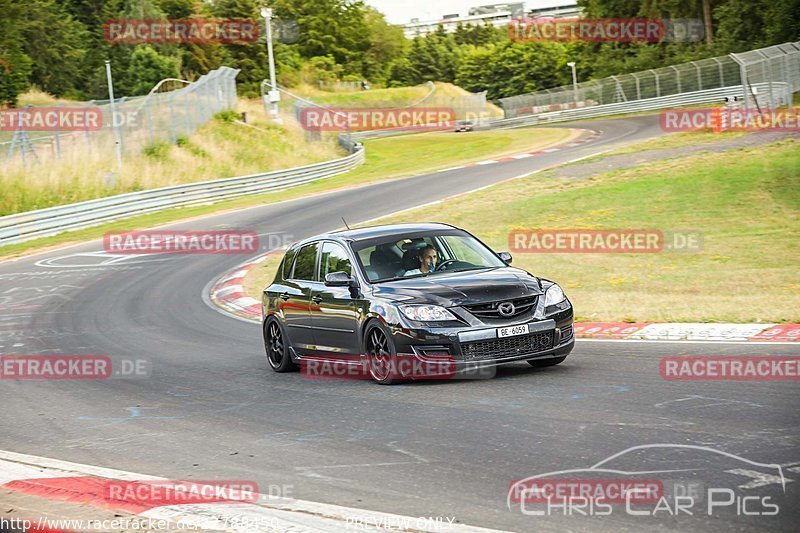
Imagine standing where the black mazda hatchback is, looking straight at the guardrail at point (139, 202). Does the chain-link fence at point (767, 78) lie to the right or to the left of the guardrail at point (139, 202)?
right

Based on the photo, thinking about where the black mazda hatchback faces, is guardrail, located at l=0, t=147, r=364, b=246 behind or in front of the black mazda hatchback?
behind

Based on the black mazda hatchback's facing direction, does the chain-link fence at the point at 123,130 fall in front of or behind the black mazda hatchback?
behind

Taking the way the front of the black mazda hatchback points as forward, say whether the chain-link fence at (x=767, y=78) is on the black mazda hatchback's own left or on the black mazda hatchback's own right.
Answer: on the black mazda hatchback's own left

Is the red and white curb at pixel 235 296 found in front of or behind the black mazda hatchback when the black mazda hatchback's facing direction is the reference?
behind
